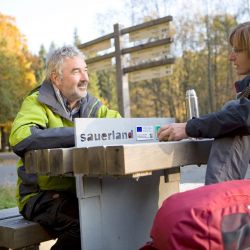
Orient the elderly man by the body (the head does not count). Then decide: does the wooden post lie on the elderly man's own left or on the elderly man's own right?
on the elderly man's own left

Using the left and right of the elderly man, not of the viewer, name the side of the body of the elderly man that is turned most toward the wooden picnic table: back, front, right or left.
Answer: front

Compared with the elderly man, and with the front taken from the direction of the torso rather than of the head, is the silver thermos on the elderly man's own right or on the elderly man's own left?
on the elderly man's own left

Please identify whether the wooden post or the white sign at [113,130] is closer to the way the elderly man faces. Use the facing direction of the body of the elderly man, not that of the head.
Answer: the white sign

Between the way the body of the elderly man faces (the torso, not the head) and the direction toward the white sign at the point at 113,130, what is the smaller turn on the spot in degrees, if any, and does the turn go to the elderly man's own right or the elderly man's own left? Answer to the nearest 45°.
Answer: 0° — they already face it

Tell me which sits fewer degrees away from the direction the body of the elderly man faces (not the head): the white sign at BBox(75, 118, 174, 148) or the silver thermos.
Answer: the white sign

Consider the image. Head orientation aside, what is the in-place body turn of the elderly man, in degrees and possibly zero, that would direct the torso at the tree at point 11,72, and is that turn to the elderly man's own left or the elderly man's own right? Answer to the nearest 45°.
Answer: approximately 135° to the elderly man's own left
